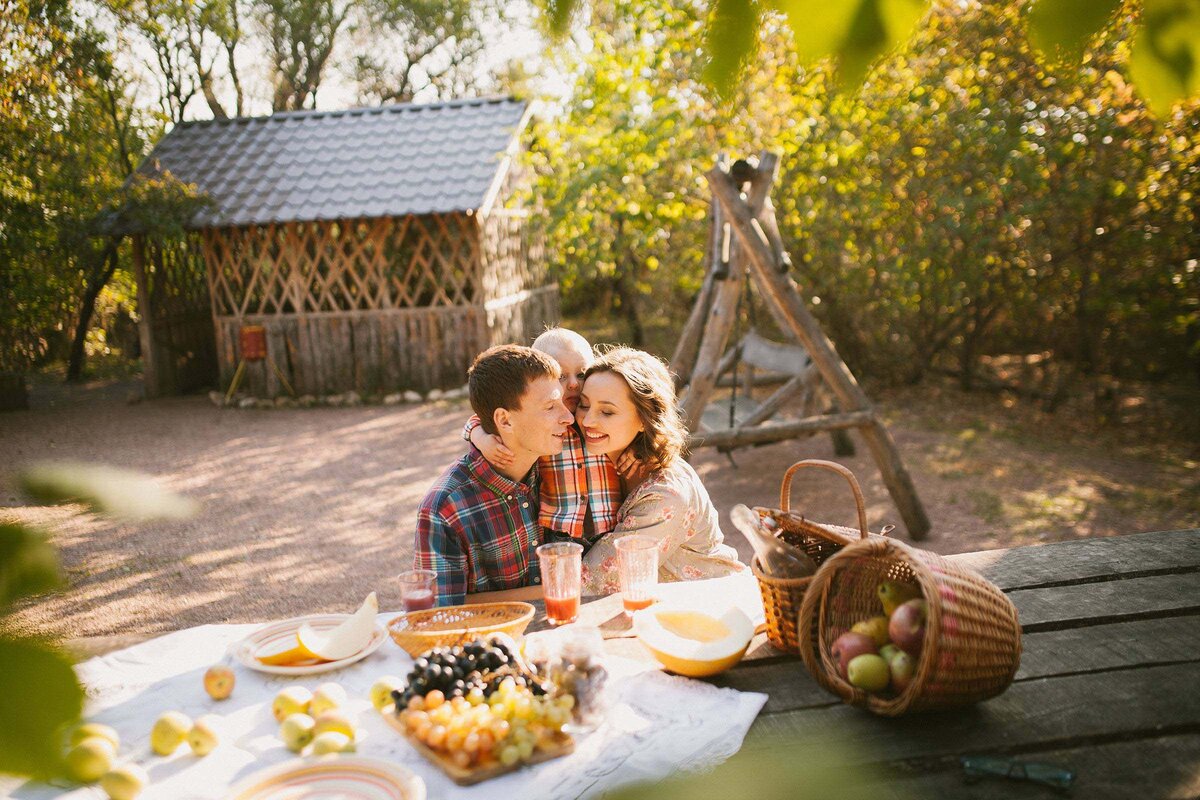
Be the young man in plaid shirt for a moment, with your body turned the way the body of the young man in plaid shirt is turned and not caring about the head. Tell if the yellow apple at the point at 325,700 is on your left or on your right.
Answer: on your right

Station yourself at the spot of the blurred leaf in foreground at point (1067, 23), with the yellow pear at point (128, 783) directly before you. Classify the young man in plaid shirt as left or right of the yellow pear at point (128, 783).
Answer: right

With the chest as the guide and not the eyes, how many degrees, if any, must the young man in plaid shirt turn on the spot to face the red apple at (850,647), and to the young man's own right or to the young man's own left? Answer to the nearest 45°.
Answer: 0° — they already face it

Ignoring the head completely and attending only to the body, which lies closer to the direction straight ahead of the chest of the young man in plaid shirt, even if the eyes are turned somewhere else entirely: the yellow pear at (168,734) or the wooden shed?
the yellow pear

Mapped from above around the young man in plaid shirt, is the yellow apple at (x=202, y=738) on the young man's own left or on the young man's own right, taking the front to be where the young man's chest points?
on the young man's own right

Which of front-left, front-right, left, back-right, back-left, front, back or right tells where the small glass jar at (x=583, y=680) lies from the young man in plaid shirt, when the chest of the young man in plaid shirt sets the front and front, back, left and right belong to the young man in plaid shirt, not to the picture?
front-right

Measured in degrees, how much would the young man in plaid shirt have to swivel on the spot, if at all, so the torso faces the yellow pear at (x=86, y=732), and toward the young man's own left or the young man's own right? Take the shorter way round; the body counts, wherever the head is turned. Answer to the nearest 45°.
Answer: approximately 45° to the young man's own right

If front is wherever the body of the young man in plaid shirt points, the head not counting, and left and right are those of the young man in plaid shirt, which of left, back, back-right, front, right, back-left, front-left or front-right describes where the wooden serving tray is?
front-right

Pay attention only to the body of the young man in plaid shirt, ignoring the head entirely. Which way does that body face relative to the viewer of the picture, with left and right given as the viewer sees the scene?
facing the viewer and to the right of the viewer

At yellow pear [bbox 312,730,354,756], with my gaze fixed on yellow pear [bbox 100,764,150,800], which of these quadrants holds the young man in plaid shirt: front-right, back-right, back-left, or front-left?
back-right
